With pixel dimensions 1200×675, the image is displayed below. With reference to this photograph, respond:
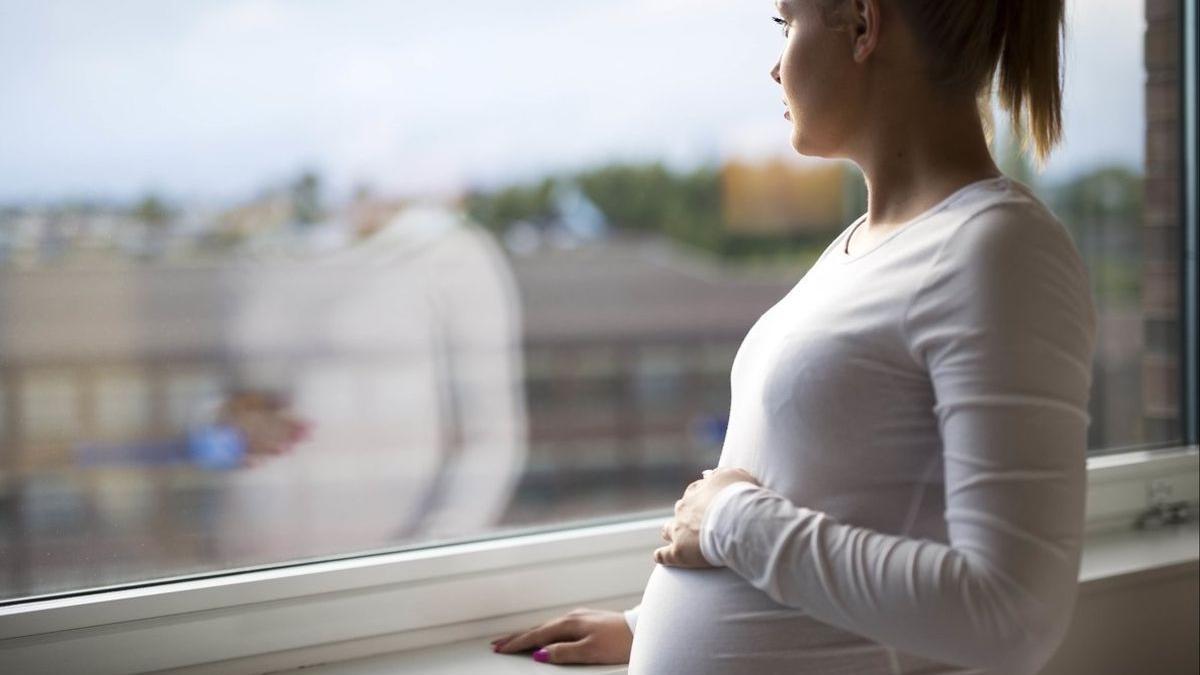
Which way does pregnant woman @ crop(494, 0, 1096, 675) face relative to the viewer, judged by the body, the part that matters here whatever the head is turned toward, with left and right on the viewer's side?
facing to the left of the viewer
